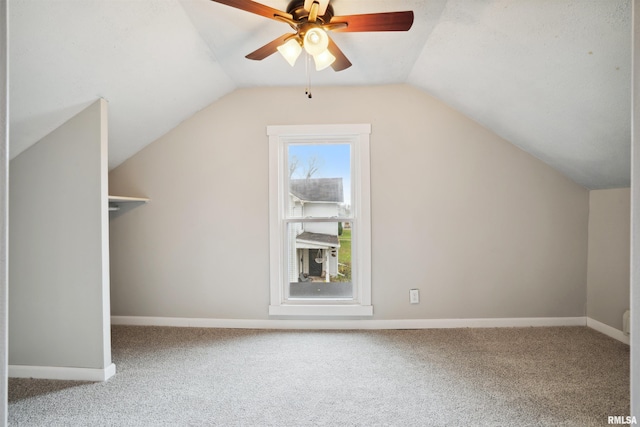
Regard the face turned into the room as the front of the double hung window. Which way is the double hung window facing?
toward the camera

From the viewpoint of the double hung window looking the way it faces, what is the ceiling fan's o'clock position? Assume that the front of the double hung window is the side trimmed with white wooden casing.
The ceiling fan is roughly at 12 o'clock from the double hung window.

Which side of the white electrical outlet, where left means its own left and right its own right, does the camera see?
front

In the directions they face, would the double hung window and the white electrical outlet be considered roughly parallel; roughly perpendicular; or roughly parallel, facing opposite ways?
roughly parallel

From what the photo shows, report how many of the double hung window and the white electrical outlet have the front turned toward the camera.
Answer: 2
